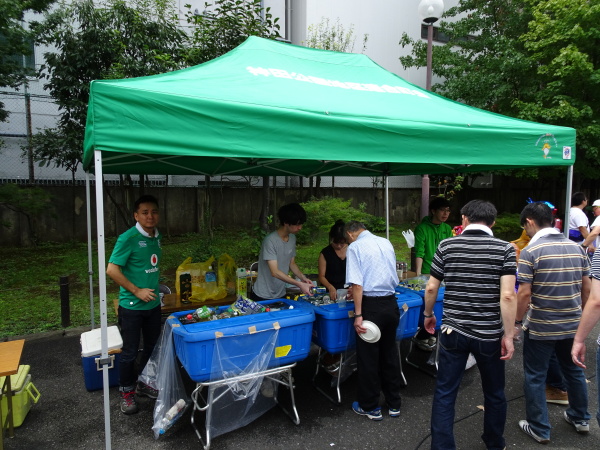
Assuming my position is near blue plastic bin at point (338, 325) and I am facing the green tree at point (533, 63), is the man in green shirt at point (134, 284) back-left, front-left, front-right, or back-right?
back-left

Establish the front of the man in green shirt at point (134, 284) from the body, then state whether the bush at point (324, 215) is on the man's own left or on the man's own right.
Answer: on the man's own left

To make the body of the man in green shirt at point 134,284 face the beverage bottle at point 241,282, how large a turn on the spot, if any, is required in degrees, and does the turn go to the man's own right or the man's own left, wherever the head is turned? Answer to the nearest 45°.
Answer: approximately 90° to the man's own left

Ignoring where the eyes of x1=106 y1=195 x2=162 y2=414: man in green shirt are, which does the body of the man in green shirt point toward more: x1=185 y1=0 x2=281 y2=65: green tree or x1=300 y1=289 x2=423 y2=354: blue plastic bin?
the blue plastic bin

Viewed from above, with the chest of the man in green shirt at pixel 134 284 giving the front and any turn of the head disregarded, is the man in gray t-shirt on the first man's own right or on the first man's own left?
on the first man's own left

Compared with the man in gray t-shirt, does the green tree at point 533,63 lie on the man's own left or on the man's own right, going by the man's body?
on the man's own left

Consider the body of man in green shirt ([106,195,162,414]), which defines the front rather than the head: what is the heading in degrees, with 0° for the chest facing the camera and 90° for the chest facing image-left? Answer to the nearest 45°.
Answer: approximately 315°

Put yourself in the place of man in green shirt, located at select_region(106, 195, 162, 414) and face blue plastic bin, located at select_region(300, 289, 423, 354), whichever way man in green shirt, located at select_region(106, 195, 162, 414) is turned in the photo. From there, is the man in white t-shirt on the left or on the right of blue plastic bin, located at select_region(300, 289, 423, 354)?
left

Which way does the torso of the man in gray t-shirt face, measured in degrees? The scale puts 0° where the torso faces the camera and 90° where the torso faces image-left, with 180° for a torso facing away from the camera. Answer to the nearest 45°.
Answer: approximately 315°

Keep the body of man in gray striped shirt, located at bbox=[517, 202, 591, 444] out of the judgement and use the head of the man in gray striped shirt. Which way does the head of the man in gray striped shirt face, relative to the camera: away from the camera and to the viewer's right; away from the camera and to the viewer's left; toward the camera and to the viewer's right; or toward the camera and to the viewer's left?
away from the camera and to the viewer's left
